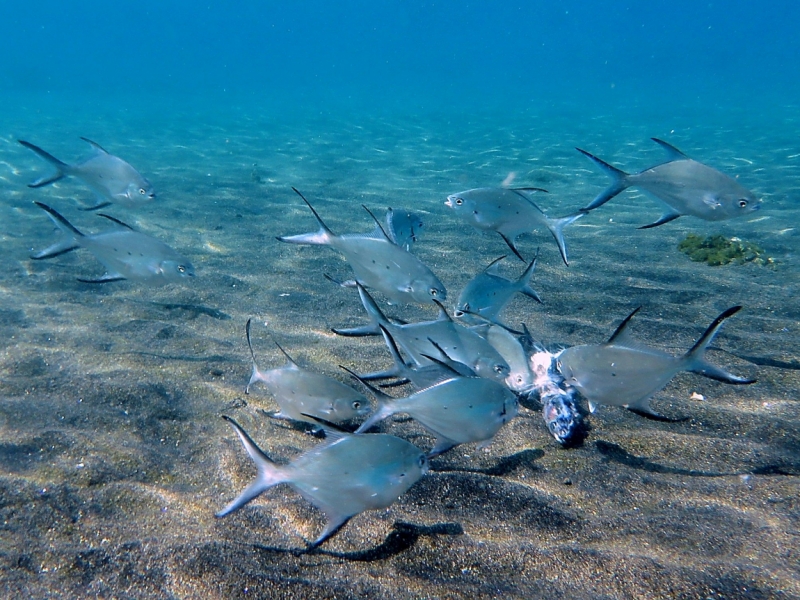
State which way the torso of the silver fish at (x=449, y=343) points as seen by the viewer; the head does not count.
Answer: to the viewer's right

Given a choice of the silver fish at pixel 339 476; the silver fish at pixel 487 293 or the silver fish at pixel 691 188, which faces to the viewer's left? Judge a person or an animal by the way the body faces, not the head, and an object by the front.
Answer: the silver fish at pixel 487 293

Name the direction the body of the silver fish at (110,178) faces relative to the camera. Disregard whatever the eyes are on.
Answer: to the viewer's right

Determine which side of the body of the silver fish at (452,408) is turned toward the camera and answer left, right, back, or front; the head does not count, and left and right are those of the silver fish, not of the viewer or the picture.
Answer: right

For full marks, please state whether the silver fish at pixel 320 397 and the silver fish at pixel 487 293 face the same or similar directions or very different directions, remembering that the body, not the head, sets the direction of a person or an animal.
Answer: very different directions

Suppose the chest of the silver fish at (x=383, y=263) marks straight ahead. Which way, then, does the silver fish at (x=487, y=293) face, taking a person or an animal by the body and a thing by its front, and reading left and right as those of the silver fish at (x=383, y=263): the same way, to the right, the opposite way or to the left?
the opposite way

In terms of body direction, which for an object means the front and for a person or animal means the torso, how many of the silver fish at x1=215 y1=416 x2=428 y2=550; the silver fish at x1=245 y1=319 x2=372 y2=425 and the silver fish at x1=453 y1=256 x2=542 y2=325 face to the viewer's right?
2

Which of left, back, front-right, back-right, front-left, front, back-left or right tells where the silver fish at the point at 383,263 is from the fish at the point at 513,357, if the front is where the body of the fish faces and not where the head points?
back-right

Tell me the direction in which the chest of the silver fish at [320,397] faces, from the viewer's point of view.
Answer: to the viewer's right

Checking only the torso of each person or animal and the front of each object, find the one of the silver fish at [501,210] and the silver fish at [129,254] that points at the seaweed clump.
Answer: the silver fish at [129,254]

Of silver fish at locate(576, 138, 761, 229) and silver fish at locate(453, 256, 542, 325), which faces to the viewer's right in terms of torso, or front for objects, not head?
silver fish at locate(576, 138, 761, 229)

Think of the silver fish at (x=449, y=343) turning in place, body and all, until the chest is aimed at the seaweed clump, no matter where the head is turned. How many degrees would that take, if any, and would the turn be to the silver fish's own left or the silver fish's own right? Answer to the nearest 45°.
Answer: approximately 45° to the silver fish's own left

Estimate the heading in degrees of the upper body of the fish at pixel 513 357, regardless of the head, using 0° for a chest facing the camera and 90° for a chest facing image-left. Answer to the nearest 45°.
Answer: approximately 315°

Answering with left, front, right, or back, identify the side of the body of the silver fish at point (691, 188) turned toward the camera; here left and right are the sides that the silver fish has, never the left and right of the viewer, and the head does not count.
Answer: right

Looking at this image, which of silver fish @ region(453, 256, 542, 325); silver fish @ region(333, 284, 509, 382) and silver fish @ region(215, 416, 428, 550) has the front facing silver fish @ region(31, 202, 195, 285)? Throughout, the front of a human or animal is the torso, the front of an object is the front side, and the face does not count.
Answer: silver fish @ region(453, 256, 542, 325)

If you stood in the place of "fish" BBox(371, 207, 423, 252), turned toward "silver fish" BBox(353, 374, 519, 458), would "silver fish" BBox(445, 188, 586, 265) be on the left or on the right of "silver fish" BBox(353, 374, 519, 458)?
left

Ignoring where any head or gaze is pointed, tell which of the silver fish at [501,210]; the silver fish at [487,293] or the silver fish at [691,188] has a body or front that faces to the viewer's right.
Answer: the silver fish at [691,188]

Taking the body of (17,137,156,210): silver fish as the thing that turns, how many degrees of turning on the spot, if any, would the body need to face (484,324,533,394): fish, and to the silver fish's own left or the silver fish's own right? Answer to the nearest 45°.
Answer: approximately 45° to the silver fish's own right
